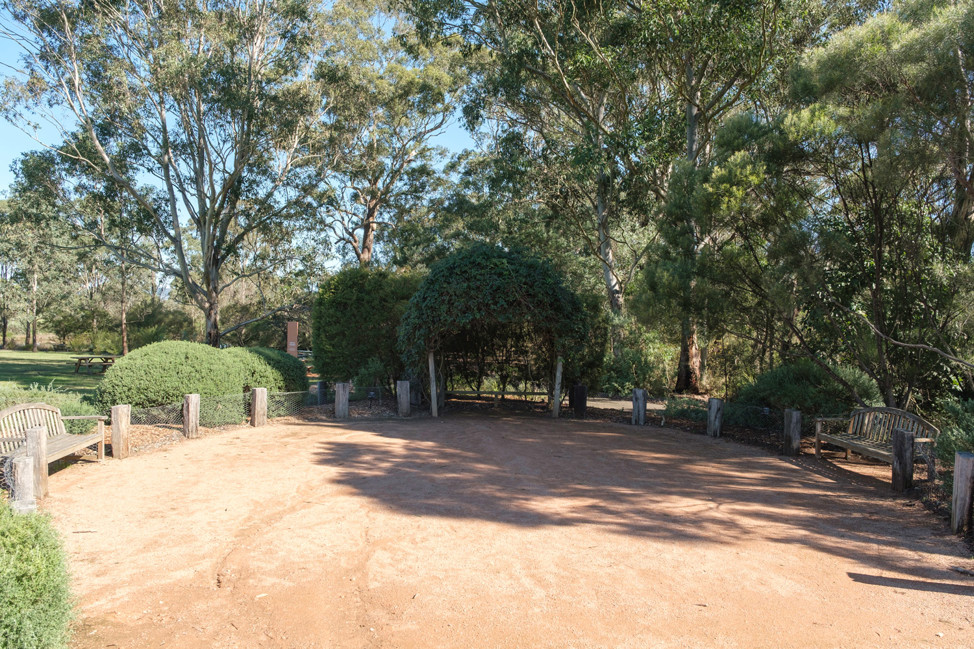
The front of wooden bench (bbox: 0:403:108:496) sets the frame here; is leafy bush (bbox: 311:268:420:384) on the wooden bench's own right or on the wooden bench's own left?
on the wooden bench's own left

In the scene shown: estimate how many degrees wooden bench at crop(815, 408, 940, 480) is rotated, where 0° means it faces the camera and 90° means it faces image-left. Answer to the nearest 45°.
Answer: approximately 45°

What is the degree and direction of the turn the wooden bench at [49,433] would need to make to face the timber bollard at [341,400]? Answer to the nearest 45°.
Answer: approximately 90° to its left

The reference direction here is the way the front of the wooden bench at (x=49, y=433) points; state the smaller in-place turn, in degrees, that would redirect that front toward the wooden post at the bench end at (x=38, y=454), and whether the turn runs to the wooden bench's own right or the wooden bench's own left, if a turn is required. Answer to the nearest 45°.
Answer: approximately 45° to the wooden bench's own right

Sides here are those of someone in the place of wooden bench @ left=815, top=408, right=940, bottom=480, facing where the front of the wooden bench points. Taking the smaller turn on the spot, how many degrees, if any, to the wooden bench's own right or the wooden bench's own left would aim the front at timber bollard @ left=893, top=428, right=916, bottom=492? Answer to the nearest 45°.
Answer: approximately 45° to the wooden bench's own left

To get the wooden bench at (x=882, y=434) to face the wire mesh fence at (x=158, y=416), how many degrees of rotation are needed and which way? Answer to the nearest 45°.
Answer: approximately 45° to its right
